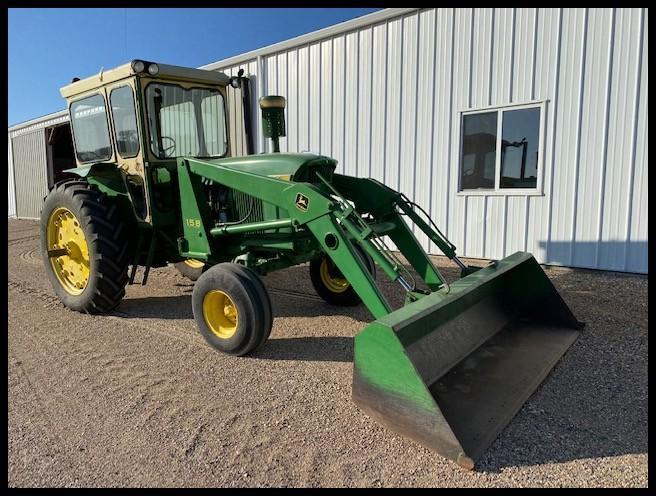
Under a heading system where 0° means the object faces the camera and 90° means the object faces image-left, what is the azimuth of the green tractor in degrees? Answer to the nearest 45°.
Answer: approximately 315°

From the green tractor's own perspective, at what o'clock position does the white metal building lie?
The white metal building is roughly at 9 o'clock from the green tractor.
